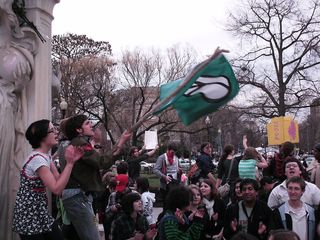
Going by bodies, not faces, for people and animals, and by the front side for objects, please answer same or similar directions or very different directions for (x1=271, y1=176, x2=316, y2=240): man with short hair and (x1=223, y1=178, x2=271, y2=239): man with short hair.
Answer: same or similar directions

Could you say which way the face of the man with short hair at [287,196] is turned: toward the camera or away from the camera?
toward the camera

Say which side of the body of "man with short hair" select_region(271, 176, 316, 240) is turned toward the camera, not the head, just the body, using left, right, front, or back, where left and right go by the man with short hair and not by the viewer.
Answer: front

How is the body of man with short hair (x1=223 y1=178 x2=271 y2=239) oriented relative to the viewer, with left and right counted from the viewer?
facing the viewer

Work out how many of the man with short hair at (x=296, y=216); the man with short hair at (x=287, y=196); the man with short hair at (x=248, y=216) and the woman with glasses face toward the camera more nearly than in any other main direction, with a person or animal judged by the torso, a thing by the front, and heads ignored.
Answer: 3

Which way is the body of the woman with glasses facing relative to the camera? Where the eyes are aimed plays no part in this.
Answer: to the viewer's right

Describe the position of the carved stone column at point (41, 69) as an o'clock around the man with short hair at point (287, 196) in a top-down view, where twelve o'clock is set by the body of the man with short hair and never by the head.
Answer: The carved stone column is roughly at 2 o'clock from the man with short hair.

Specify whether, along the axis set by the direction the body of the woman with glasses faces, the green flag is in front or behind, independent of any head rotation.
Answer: in front

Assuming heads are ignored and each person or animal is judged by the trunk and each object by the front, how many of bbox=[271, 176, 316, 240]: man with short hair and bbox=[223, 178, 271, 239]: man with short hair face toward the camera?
2

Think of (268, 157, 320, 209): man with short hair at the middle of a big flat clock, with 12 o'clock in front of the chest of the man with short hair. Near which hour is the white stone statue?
The white stone statue is roughly at 2 o'clock from the man with short hair.
